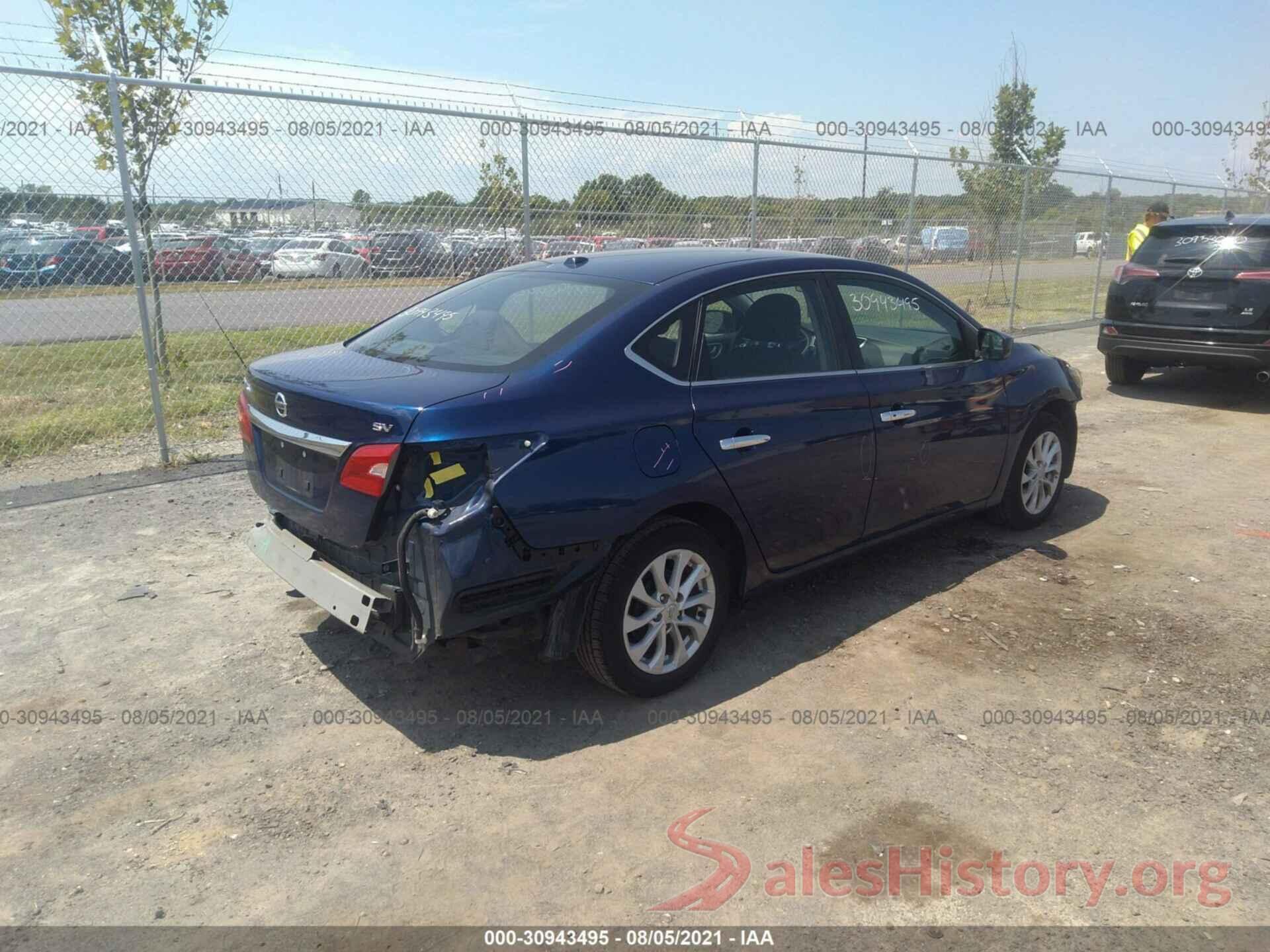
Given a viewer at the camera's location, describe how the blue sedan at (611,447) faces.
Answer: facing away from the viewer and to the right of the viewer

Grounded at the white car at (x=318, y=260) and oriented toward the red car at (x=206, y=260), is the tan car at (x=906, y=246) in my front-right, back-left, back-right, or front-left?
back-right

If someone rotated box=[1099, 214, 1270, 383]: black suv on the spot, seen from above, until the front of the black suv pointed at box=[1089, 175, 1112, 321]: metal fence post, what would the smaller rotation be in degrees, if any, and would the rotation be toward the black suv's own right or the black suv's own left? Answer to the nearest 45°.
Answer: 0° — it already faces it

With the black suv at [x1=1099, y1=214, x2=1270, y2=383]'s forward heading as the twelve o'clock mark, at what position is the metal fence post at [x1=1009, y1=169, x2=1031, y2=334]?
The metal fence post is roughly at 11 o'clock from the black suv.

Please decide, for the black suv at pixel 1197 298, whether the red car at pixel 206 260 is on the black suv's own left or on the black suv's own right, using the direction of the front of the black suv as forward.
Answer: on the black suv's own left

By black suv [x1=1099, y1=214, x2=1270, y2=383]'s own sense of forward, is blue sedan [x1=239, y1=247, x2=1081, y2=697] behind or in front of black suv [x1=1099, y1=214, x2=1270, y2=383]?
behind

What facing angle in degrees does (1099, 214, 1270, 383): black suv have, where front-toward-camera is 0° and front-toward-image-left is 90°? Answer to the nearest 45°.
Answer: approximately 180°
